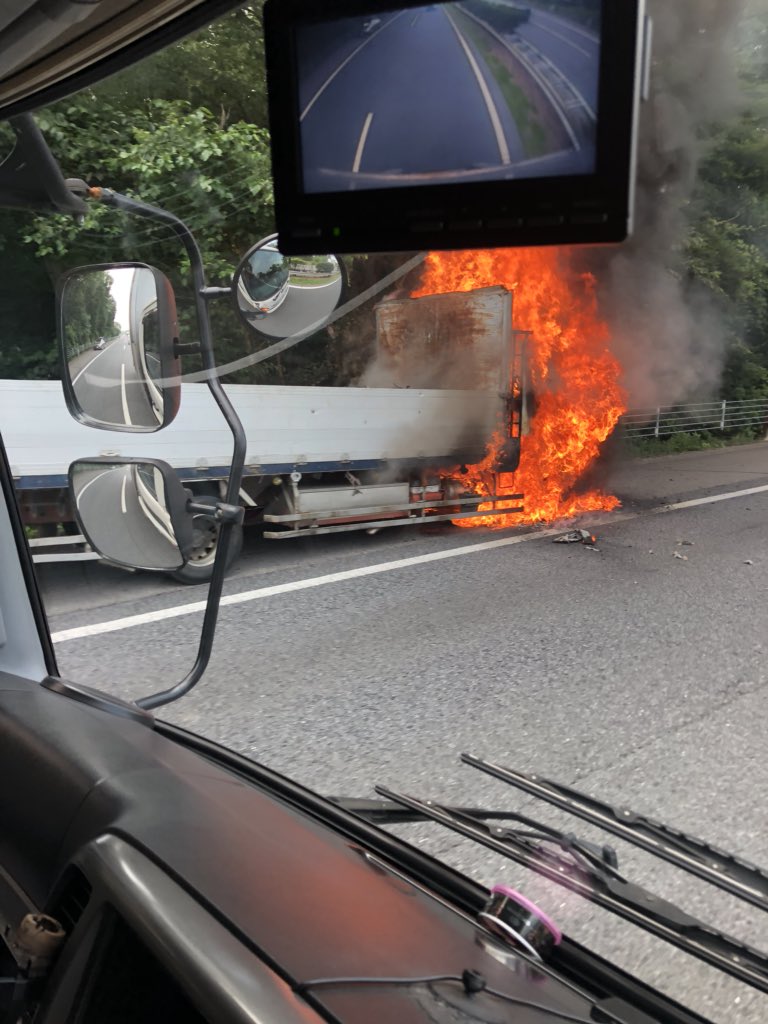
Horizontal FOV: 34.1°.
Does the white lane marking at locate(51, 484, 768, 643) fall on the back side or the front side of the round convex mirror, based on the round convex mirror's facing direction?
on the back side

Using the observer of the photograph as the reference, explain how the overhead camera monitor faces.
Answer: facing the viewer

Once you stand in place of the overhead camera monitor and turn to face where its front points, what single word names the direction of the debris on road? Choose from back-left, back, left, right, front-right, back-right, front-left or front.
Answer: back

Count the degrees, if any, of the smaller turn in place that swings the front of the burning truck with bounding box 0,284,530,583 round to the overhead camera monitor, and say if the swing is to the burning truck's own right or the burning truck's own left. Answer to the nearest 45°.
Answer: approximately 135° to the burning truck's own right

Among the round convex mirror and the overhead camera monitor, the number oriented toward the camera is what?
2

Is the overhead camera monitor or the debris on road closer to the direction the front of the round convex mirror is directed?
the overhead camera monitor

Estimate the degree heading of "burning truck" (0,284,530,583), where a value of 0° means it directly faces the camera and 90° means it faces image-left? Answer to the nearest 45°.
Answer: approximately 225°

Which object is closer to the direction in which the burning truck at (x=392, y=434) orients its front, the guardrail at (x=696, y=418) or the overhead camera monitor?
the guardrail

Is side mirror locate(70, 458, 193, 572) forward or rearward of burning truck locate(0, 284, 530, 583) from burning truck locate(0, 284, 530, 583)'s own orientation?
rearward

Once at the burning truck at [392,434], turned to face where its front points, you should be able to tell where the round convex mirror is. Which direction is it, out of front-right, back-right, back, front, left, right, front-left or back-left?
back-right

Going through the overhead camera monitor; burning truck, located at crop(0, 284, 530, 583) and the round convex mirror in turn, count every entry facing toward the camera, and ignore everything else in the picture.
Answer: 2

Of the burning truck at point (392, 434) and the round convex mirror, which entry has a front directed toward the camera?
the round convex mirror

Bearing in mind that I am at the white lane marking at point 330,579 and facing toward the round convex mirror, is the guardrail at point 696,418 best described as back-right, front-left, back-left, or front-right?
back-left

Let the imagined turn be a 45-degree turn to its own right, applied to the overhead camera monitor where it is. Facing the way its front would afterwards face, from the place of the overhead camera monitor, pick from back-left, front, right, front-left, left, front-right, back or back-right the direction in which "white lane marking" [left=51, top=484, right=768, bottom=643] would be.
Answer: back-right

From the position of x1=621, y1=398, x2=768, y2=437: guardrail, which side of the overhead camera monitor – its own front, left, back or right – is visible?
back

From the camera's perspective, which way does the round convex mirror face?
toward the camera
